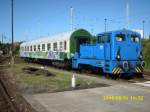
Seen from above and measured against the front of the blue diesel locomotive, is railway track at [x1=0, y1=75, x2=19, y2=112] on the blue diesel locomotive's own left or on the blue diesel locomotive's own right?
on the blue diesel locomotive's own right

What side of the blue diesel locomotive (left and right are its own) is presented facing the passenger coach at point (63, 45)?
back

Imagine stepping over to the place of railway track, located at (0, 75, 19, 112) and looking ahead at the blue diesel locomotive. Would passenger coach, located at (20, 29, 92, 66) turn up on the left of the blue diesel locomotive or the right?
left

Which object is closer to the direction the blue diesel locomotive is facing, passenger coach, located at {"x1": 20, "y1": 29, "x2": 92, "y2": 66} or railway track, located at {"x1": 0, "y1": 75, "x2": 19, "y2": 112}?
the railway track
